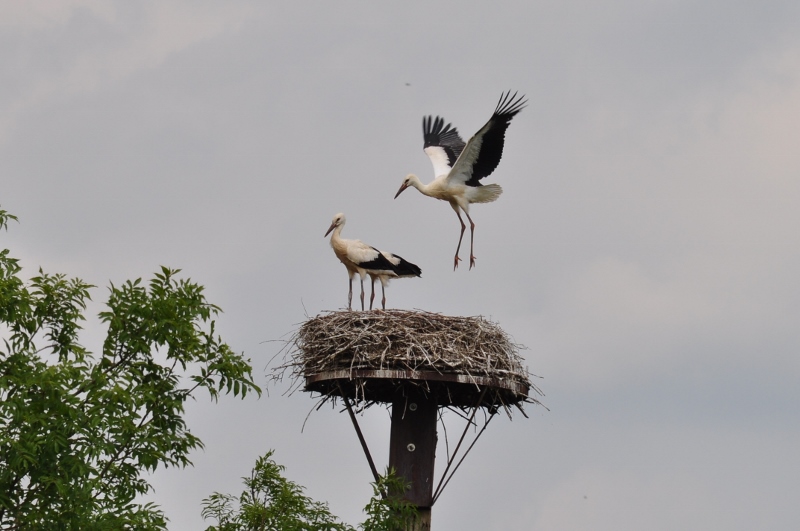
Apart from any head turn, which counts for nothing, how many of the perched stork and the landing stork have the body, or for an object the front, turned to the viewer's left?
2

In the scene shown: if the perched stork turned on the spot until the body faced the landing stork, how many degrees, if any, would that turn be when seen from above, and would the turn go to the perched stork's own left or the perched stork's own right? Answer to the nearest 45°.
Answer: approximately 180°

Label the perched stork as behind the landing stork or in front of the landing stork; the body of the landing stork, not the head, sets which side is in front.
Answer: in front

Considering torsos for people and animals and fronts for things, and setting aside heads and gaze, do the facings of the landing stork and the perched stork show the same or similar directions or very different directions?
same or similar directions

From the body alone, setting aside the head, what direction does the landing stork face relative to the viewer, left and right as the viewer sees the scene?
facing to the left of the viewer

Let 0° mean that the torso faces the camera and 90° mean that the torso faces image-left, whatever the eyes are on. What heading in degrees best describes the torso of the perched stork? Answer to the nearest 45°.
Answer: approximately 90°
